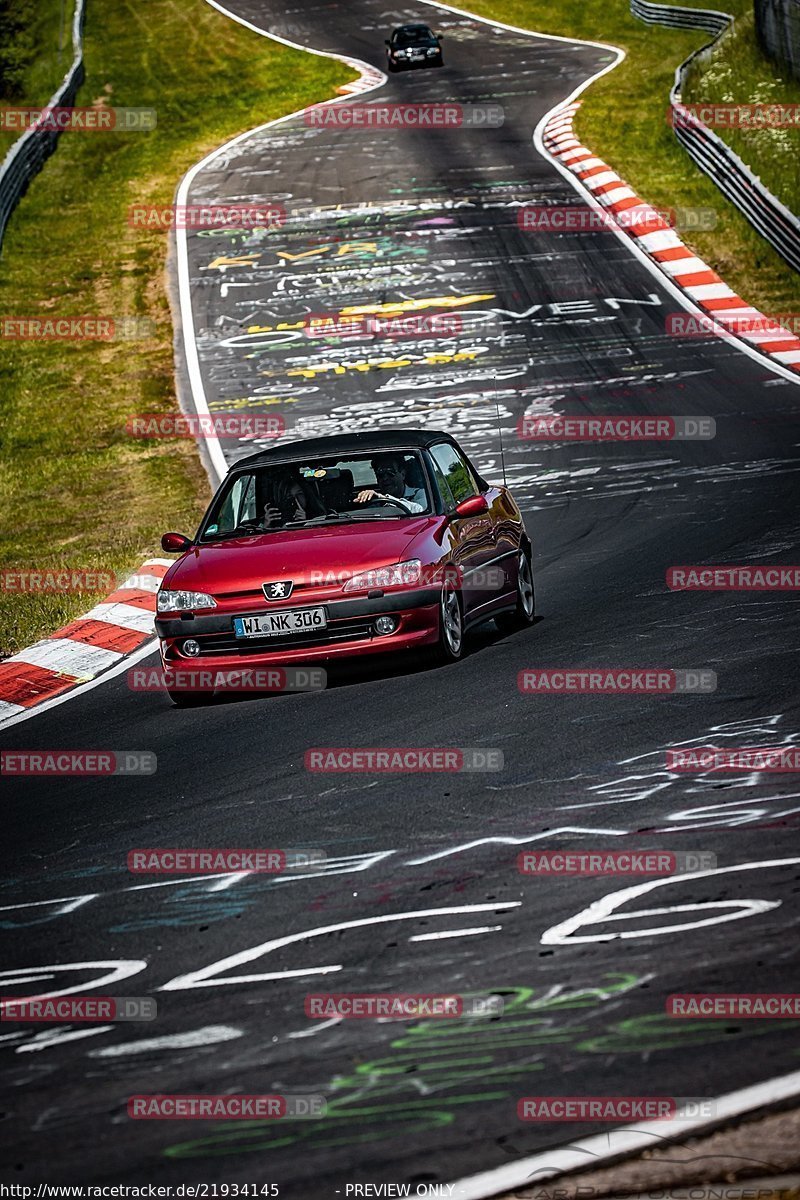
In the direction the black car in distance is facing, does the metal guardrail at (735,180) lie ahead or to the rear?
ahead

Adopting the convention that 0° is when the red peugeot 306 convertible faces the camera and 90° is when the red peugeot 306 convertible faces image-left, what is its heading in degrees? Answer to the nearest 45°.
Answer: approximately 45°

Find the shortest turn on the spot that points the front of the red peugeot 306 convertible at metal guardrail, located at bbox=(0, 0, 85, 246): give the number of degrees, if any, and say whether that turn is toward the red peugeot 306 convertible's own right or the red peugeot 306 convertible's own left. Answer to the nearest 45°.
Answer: approximately 135° to the red peugeot 306 convertible's own right

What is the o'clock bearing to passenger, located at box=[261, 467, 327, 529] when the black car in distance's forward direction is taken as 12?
The passenger is roughly at 12 o'clock from the black car in distance.

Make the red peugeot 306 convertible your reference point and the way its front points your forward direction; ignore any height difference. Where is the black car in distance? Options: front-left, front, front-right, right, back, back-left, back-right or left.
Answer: back-right

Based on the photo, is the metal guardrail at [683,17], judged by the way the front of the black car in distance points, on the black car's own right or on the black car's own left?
on the black car's own left

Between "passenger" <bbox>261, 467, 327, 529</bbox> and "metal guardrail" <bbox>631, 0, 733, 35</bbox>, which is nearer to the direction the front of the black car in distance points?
the passenger

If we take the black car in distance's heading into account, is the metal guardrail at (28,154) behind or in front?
in front

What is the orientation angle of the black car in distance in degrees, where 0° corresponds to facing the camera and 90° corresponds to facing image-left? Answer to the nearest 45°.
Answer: approximately 0°

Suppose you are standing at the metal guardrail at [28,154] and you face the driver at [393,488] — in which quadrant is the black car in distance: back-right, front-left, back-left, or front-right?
back-left

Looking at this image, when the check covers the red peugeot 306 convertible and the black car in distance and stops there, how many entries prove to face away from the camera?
0

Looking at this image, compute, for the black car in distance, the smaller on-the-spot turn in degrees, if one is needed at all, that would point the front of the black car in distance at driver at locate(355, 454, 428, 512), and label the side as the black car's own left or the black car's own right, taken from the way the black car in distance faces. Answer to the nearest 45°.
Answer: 0° — it already faces them

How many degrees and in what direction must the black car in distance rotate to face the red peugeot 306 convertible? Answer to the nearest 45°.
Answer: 0° — it already faces it

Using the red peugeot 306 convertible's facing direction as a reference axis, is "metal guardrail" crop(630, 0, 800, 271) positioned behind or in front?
behind
